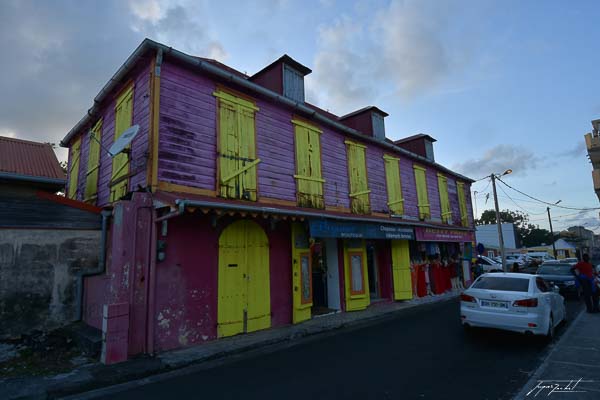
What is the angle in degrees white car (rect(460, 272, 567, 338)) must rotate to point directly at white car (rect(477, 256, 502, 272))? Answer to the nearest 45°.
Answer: approximately 45° to its left

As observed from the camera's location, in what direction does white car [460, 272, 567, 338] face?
facing away from the viewer and to the right of the viewer

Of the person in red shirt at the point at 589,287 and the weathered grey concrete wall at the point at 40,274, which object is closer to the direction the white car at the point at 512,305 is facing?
the person in red shirt

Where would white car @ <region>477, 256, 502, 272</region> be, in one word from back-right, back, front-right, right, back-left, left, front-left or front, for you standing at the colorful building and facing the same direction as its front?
left

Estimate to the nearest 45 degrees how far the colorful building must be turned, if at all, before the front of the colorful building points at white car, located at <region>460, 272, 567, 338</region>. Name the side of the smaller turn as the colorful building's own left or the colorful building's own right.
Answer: approximately 45° to the colorful building's own left

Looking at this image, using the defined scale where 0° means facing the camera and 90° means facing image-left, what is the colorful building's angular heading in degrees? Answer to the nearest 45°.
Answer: approximately 315°

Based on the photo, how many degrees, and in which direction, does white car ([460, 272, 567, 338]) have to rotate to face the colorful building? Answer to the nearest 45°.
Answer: approximately 135° to its left

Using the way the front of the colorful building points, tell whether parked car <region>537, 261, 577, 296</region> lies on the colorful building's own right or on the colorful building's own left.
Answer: on the colorful building's own left
